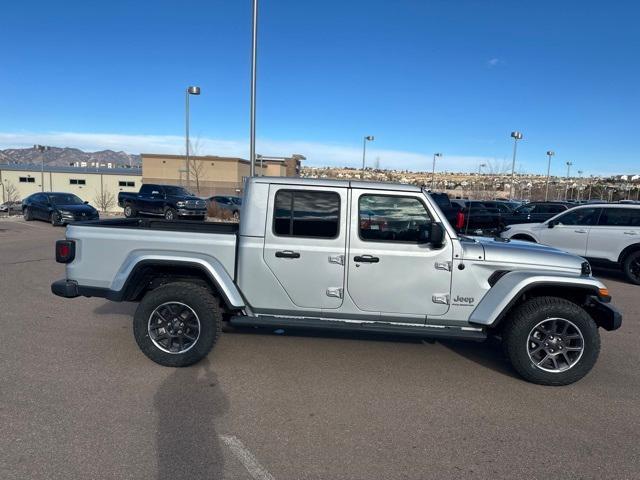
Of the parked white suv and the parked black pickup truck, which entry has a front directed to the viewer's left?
the parked white suv

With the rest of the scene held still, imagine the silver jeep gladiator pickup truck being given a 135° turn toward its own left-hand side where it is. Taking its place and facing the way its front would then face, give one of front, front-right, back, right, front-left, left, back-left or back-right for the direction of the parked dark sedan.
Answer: front

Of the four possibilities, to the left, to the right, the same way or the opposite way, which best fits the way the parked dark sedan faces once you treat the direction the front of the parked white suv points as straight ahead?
the opposite way

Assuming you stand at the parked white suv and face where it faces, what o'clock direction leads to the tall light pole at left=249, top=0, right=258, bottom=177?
The tall light pole is roughly at 12 o'clock from the parked white suv.

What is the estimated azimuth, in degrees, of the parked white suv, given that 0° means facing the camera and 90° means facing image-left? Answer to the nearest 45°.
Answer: approximately 90°

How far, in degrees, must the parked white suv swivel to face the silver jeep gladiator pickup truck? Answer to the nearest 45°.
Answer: approximately 90° to its left

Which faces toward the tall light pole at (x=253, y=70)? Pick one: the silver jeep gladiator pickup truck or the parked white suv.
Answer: the parked white suv

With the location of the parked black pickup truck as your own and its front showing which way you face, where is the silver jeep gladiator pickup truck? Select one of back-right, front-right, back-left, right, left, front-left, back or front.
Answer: front-right

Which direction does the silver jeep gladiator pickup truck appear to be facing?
to the viewer's right

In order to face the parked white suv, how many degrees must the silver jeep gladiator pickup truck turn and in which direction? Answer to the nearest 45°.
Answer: approximately 45° to its left

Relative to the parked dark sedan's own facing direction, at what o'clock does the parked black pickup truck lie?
The parked black pickup truck is roughly at 10 o'clock from the parked dark sedan.

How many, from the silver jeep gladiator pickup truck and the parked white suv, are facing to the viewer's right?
1

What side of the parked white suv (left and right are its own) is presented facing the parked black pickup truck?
front

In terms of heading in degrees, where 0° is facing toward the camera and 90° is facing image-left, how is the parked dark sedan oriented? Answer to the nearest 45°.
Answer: approximately 315°

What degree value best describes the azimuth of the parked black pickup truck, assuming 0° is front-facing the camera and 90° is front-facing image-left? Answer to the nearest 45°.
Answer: approximately 315°

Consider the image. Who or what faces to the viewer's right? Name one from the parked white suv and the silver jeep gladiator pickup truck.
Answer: the silver jeep gladiator pickup truck

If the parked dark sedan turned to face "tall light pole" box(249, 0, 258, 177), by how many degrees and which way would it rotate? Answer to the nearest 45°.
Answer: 0° — it already faces it

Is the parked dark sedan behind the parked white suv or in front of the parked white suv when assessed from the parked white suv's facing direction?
in front
